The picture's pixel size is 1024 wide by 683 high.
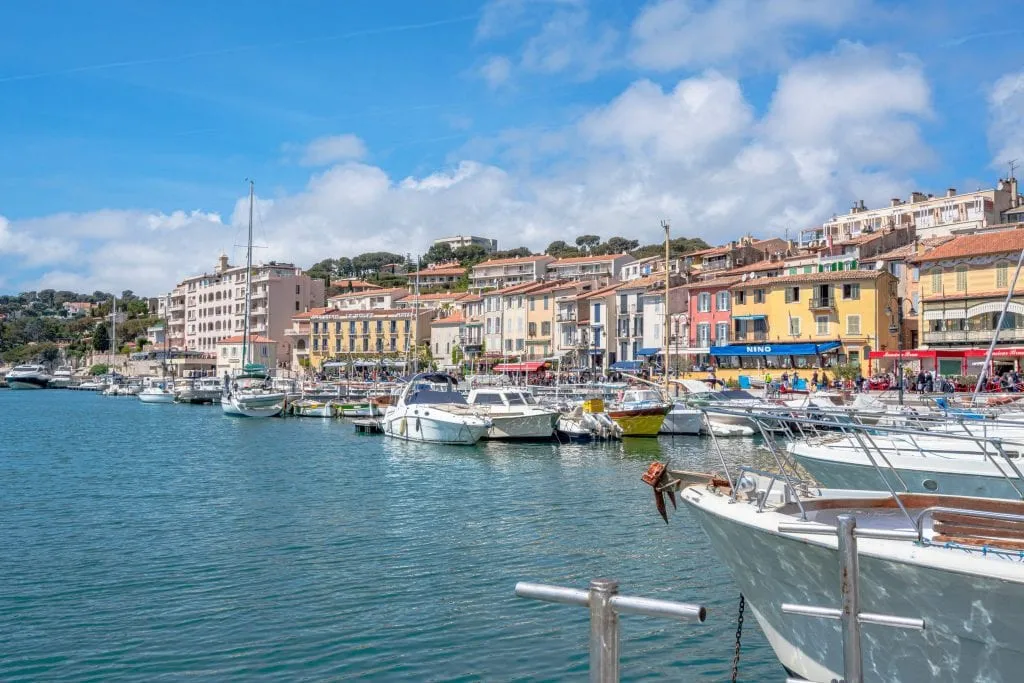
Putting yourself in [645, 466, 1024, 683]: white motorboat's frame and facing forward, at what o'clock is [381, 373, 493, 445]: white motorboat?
[381, 373, 493, 445]: white motorboat is roughly at 2 o'clock from [645, 466, 1024, 683]: white motorboat.

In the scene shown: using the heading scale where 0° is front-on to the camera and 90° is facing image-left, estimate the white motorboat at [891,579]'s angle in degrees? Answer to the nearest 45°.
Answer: approximately 90°

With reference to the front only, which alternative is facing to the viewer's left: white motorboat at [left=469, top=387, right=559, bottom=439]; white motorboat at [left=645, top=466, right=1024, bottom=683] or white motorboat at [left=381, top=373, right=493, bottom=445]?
white motorboat at [left=645, top=466, right=1024, bottom=683]

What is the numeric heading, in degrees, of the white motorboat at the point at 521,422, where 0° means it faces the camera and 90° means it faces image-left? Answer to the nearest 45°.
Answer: approximately 315°

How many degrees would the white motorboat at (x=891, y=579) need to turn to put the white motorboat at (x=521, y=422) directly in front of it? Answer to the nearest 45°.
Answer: approximately 45° to its right

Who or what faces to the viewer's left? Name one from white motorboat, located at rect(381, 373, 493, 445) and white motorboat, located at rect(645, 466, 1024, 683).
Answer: white motorboat, located at rect(645, 466, 1024, 683)

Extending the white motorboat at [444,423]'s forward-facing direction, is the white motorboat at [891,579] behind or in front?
in front

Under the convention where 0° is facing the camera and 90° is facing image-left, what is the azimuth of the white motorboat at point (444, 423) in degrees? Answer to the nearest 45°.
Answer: approximately 315°

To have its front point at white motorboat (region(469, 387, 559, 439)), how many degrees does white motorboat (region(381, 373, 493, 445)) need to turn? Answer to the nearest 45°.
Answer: approximately 45° to its left

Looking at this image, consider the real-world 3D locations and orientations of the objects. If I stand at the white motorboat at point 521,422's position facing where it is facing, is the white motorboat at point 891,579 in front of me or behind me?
in front

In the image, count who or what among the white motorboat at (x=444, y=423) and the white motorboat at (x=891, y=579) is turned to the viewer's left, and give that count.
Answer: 1
